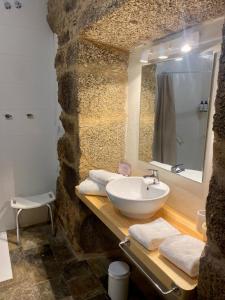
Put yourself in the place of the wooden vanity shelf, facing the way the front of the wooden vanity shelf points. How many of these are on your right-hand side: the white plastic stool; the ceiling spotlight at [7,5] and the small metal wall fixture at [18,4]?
3

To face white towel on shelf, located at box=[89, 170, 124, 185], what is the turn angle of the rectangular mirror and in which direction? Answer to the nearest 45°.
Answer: approximately 45° to its right

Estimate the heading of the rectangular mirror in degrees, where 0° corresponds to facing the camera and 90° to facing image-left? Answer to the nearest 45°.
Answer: approximately 45°

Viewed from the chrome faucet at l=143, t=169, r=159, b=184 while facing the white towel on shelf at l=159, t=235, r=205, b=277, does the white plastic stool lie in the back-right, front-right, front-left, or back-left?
back-right

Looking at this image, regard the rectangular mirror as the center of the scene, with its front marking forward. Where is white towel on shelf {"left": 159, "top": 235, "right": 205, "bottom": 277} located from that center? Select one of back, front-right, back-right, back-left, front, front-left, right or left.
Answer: front-left

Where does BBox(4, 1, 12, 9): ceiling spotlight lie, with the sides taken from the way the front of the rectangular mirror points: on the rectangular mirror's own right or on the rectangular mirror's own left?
on the rectangular mirror's own right
